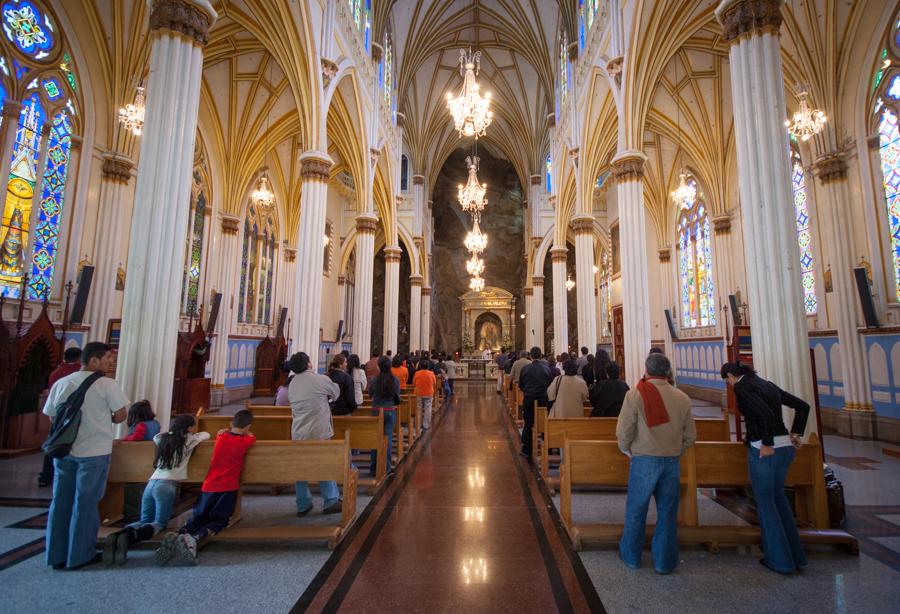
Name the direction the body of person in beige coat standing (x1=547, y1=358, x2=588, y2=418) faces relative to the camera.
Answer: away from the camera

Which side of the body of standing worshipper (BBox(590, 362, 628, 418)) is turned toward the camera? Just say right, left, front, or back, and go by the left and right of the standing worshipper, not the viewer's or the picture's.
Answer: back

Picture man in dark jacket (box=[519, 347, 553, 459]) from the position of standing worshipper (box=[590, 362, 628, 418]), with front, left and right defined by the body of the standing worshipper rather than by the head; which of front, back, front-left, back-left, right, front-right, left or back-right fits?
front-left

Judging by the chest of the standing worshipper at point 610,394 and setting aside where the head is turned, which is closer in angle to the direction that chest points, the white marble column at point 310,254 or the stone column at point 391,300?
the stone column

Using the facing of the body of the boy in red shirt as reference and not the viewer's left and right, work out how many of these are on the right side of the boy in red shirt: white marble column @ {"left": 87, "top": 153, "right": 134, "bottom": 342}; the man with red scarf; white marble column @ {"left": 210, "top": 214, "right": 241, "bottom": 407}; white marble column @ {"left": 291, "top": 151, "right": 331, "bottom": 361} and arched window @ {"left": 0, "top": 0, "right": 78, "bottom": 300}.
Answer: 1

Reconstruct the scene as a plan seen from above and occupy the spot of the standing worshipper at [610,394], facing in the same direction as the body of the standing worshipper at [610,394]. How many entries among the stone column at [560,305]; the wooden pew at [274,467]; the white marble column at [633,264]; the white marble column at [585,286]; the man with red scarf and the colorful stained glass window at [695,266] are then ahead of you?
4

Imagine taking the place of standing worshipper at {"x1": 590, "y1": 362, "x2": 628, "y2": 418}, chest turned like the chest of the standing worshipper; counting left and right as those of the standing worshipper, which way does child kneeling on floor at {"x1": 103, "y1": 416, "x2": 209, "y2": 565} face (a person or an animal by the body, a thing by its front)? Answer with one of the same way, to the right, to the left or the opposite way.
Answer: the same way

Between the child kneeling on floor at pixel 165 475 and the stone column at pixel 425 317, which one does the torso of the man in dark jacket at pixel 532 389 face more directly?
the stone column

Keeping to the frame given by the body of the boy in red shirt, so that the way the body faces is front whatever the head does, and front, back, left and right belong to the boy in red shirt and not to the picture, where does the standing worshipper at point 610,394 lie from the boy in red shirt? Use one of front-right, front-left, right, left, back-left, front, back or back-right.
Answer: front-right

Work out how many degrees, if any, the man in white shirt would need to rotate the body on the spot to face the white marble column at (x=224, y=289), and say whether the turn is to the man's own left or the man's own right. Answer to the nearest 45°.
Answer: approximately 45° to the man's own left

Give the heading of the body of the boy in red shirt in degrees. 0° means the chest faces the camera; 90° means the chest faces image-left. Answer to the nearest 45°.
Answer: approximately 225°

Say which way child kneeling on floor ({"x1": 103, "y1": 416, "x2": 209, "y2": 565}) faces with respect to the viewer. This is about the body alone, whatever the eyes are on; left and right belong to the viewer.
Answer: facing away from the viewer and to the right of the viewer

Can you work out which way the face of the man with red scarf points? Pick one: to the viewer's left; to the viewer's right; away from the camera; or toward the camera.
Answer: away from the camera

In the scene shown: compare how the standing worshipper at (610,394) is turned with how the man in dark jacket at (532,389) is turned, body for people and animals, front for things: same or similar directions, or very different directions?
same or similar directions

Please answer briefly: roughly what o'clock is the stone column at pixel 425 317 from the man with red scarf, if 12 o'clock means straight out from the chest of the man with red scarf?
The stone column is roughly at 11 o'clock from the man with red scarf.

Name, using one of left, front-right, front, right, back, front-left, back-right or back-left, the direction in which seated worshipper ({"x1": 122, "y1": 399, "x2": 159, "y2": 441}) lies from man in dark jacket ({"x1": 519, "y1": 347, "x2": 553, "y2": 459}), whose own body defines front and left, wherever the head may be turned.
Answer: back-left

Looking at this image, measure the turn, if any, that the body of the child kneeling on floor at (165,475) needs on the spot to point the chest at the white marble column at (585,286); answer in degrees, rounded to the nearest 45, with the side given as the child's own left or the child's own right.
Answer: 0° — they already face it

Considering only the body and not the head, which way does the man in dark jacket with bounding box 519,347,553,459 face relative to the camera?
away from the camera
